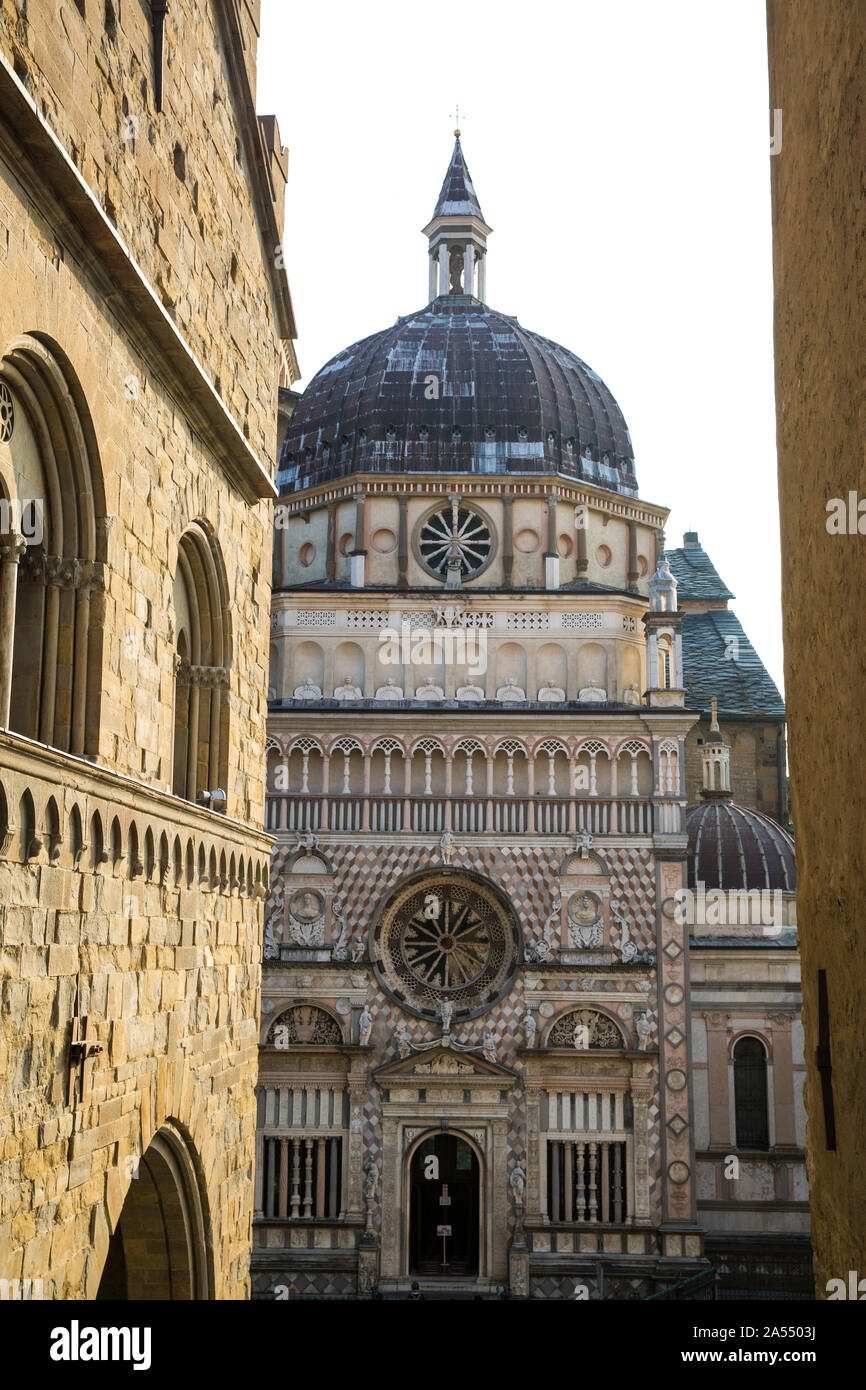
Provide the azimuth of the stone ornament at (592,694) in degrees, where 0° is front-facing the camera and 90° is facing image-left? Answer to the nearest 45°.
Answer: approximately 0°

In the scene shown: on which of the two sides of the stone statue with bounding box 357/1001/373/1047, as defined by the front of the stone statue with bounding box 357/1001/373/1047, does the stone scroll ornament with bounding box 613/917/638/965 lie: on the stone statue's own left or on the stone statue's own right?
on the stone statue's own left

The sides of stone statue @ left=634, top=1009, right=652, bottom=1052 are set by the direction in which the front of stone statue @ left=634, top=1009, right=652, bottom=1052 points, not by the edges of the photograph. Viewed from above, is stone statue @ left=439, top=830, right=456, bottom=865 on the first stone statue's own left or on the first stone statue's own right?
on the first stone statue's own right

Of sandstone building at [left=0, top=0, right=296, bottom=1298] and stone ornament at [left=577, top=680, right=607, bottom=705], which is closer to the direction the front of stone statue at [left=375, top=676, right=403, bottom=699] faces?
the sandstone building

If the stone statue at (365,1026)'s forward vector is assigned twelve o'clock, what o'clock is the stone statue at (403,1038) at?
the stone statue at (403,1038) is roughly at 9 o'clock from the stone statue at (365,1026).

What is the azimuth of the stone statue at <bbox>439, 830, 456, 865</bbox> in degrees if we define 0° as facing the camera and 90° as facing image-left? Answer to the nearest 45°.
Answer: approximately 0°
